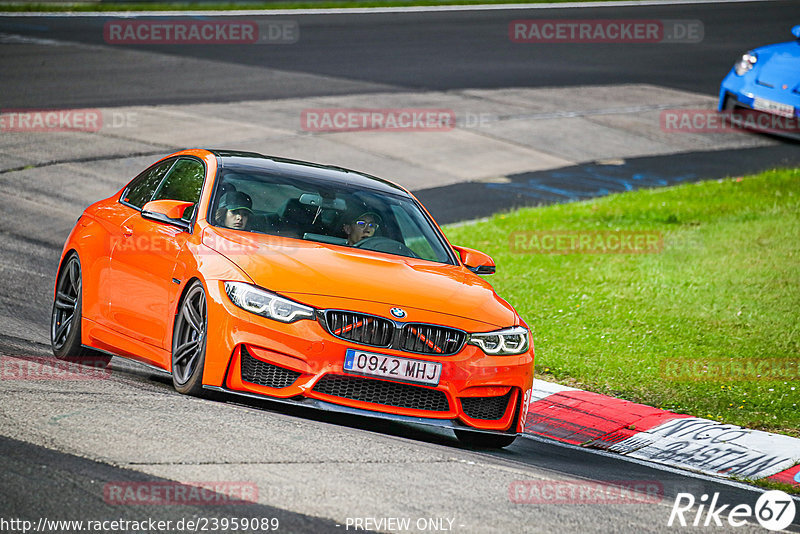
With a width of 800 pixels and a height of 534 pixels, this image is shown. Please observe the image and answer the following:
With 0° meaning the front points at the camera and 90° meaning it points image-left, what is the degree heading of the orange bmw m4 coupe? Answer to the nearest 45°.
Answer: approximately 315°

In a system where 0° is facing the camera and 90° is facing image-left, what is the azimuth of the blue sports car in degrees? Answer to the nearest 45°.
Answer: approximately 45°

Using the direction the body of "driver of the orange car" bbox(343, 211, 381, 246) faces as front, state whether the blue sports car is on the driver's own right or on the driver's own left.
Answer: on the driver's own left

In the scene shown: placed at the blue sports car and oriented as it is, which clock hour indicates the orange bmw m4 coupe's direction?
The orange bmw m4 coupe is roughly at 11 o'clock from the blue sports car.

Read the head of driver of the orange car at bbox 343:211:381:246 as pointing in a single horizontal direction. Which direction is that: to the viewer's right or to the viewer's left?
to the viewer's right
